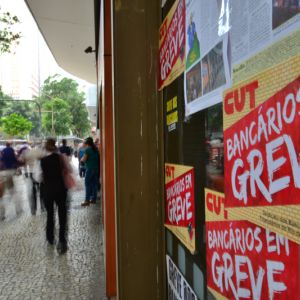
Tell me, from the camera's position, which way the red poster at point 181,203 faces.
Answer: facing the viewer and to the left of the viewer

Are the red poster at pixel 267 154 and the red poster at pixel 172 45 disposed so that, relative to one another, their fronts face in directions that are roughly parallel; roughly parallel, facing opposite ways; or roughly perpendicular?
roughly parallel

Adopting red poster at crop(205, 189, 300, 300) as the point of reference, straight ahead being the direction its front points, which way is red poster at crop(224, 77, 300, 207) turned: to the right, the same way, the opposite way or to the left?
the same way

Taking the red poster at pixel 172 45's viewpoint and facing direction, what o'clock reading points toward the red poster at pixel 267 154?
the red poster at pixel 267 154 is roughly at 10 o'clock from the red poster at pixel 172 45.

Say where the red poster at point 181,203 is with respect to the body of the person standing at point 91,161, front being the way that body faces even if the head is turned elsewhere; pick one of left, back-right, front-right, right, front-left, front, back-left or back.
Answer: left

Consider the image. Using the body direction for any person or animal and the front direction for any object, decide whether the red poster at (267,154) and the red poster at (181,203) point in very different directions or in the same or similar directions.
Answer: same or similar directions

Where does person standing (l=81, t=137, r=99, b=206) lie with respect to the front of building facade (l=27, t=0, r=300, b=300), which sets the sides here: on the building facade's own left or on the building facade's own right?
on the building facade's own right

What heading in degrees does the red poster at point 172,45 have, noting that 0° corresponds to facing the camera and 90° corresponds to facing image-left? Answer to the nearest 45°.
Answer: approximately 45°
